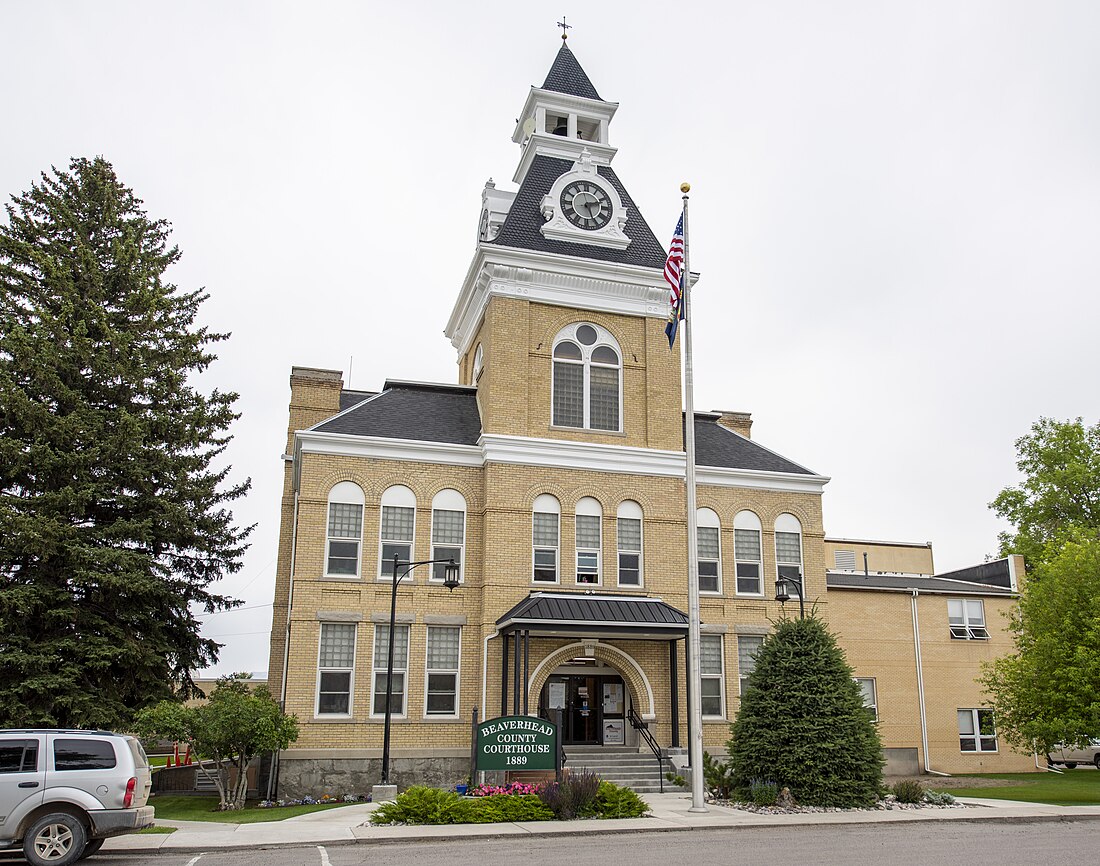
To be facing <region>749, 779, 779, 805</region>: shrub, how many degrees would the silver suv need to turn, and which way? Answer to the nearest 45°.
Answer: approximately 180°

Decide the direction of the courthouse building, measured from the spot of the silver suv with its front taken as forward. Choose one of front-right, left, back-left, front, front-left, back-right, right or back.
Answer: back-right

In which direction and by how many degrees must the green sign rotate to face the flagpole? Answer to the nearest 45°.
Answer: approximately 90° to its left

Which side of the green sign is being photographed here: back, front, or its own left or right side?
front

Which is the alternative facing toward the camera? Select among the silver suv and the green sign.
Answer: the green sign

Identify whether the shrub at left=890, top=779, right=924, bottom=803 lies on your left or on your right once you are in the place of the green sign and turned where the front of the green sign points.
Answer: on your left

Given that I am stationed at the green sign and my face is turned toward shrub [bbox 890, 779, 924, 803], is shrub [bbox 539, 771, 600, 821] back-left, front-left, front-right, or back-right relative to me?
front-right

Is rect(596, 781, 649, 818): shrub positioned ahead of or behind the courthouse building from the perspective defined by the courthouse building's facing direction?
ahead

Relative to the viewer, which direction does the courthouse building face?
toward the camera

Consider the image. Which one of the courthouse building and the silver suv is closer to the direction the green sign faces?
the silver suv

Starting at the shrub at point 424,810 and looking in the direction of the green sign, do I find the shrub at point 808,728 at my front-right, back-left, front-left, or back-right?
front-right

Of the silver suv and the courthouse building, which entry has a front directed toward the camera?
the courthouse building

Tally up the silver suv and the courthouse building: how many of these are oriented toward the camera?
1

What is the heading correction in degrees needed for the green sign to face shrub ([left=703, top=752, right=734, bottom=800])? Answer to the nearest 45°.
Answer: approximately 90° to its left

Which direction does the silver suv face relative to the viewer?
to the viewer's left

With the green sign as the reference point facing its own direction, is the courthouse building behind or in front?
behind

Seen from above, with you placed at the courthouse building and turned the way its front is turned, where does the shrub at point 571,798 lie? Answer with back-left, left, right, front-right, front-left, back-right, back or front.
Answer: front

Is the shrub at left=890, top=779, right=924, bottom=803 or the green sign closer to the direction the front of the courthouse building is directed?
the green sign

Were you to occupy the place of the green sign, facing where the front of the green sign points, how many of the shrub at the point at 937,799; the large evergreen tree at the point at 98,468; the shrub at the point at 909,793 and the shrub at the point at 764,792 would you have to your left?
3
